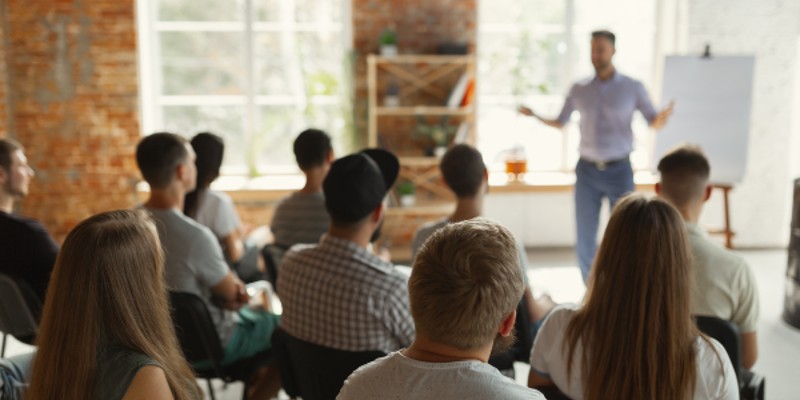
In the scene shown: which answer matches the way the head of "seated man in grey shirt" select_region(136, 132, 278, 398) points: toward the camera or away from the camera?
away from the camera

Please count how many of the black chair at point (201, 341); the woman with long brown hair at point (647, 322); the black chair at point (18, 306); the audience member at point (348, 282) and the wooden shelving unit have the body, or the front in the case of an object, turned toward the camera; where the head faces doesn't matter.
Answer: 1

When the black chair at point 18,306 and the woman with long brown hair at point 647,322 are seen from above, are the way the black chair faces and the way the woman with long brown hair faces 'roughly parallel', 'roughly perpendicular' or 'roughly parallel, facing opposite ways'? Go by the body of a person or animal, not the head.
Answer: roughly parallel

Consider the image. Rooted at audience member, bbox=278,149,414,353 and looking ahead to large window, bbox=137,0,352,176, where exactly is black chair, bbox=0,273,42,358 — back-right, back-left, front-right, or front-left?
front-left

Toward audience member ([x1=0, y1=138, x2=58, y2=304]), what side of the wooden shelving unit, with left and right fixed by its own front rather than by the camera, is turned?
front

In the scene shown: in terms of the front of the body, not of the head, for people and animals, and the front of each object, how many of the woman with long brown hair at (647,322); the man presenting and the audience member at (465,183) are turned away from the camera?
2

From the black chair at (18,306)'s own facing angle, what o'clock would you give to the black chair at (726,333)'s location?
the black chair at (726,333) is roughly at 3 o'clock from the black chair at (18,306).

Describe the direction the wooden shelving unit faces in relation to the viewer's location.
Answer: facing the viewer

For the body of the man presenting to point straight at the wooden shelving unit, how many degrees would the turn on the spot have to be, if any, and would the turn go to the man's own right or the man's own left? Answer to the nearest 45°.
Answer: approximately 135° to the man's own right

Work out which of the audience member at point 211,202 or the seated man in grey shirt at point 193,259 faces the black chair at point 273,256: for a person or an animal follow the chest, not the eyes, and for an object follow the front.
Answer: the seated man in grey shirt

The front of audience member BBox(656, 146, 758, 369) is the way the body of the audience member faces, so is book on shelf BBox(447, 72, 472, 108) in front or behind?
in front

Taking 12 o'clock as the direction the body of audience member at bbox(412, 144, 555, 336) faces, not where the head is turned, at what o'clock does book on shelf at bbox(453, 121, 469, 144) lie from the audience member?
The book on shelf is roughly at 12 o'clock from the audience member.

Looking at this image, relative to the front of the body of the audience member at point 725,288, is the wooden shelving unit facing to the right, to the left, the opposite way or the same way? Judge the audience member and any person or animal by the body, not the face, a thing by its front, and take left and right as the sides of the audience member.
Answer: the opposite way

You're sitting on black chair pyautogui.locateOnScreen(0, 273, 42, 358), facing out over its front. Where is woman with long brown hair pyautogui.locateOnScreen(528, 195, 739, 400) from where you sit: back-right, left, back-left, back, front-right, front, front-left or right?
right

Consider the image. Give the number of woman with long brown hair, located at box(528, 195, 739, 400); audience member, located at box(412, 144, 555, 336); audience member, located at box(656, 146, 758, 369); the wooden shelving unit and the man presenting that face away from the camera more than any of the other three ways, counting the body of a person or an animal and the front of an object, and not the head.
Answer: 3

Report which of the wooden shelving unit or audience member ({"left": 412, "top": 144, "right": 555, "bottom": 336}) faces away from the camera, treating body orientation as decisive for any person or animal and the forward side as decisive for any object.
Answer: the audience member

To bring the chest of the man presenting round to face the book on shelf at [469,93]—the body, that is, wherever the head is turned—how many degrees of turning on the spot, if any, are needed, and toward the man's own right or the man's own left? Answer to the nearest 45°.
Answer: approximately 135° to the man's own right

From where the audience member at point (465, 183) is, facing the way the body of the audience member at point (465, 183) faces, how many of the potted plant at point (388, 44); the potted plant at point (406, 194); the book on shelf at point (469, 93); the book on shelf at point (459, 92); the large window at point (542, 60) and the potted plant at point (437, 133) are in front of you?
6

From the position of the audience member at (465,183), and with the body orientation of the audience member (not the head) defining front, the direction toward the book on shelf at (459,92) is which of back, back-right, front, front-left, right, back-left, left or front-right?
front

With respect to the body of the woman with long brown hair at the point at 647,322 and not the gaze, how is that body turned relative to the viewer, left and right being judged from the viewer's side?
facing away from the viewer
